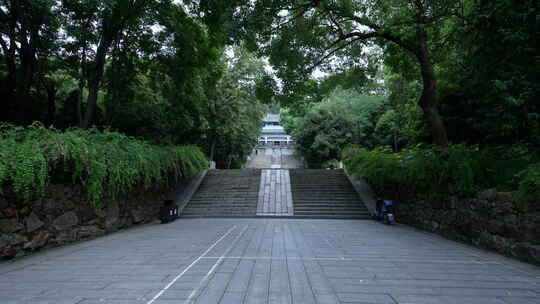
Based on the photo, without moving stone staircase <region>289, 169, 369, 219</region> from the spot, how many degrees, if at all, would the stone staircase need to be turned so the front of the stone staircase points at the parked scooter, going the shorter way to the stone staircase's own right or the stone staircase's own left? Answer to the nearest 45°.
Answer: approximately 45° to the stone staircase's own left

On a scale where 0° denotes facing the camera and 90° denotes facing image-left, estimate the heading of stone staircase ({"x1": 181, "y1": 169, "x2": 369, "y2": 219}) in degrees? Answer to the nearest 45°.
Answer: approximately 0°

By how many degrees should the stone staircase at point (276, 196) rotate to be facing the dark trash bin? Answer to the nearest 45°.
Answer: approximately 45° to its right

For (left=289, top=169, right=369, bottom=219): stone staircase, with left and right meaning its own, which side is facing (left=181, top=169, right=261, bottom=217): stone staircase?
right

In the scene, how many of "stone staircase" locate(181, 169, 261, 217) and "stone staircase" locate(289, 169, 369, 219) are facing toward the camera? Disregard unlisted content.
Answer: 2

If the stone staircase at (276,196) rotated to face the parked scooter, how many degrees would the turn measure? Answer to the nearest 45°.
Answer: approximately 45° to its left

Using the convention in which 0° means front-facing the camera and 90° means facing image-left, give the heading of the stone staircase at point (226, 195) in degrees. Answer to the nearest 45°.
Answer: approximately 0°
